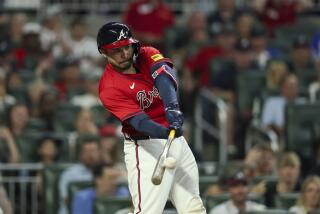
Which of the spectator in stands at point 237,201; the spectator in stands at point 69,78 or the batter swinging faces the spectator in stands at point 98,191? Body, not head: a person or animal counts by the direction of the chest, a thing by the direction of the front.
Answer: the spectator in stands at point 69,78

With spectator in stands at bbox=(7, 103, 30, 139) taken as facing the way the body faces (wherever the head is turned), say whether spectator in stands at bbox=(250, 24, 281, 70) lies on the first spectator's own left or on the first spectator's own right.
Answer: on the first spectator's own left

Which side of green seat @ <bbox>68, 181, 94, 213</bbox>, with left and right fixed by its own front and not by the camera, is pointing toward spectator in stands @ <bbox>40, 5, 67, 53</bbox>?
back

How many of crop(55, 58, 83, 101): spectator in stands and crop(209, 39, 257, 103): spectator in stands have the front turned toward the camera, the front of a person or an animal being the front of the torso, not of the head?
2

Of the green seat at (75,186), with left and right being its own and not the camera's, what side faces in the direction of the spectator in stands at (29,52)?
back

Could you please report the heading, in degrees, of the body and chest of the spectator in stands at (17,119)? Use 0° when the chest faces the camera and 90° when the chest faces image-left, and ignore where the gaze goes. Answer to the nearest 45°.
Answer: approximately 0°

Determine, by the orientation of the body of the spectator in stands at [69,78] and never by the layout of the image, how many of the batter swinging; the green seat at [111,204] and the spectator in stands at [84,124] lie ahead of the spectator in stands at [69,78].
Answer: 3

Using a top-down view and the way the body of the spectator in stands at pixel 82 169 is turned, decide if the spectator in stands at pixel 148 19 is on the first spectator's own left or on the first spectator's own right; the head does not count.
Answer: on the first spectator's own left

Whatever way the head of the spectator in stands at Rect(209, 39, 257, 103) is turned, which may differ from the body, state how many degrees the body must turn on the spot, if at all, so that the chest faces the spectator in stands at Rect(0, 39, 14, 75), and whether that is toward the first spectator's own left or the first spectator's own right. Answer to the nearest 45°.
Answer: approximately 90° to the first spectator's own right
